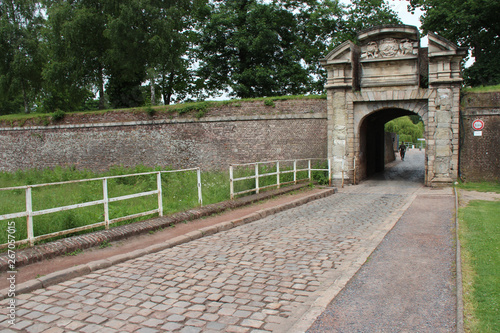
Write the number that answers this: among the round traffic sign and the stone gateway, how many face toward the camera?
2

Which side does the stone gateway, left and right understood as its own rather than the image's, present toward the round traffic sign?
left

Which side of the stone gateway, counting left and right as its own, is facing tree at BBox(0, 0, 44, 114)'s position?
right

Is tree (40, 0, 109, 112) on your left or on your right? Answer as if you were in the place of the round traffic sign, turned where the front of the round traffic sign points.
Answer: on your right

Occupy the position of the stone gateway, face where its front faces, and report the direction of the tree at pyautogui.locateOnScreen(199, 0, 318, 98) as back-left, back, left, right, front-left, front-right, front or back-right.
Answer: back-right

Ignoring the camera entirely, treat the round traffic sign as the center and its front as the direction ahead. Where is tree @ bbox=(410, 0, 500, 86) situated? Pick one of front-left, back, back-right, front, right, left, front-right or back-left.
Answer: back

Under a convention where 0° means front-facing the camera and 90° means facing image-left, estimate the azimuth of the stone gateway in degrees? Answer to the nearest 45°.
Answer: approximately 0°

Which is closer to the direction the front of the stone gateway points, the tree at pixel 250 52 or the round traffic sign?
the round traffic sign
